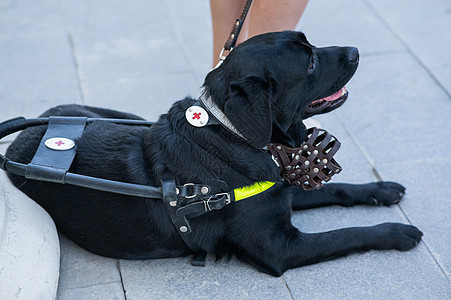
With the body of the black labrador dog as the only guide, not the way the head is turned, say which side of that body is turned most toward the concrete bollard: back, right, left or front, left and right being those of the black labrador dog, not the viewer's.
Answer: back

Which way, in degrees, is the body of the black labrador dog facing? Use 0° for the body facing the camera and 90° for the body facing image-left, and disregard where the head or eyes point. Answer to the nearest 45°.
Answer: approximately 270°
